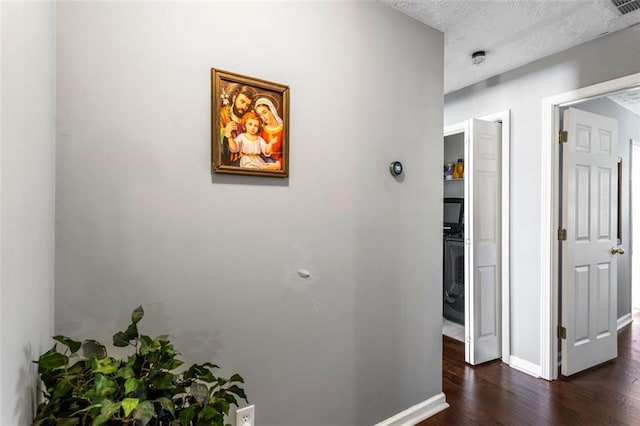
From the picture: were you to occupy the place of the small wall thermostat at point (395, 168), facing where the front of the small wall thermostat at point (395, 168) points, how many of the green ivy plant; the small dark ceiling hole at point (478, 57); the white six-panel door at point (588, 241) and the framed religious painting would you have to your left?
2

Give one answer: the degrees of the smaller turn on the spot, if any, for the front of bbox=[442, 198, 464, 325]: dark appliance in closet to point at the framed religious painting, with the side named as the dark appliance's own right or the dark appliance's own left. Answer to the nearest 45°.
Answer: approximately 45° to the dark appliance's own left

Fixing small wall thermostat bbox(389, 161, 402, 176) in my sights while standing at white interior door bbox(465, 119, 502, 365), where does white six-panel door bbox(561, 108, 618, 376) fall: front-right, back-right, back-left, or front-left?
back-left

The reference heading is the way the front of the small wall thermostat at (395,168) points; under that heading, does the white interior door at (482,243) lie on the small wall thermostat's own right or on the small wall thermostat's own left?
on the small wall thermostat's own left

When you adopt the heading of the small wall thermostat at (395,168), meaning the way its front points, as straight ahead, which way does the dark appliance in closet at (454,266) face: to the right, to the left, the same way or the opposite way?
to the right

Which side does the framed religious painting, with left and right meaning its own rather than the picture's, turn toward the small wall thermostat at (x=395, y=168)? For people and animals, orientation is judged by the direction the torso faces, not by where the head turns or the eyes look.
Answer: left

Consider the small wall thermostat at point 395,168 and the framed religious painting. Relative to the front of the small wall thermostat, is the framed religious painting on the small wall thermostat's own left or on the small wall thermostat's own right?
on the small wall thermostat's own right

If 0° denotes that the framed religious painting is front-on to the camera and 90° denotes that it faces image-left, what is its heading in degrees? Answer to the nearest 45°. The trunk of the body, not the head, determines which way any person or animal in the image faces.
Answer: approximately 315°

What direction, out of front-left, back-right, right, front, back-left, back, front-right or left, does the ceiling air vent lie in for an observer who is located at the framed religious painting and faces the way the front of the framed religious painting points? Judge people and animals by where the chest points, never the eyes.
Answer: front-left
